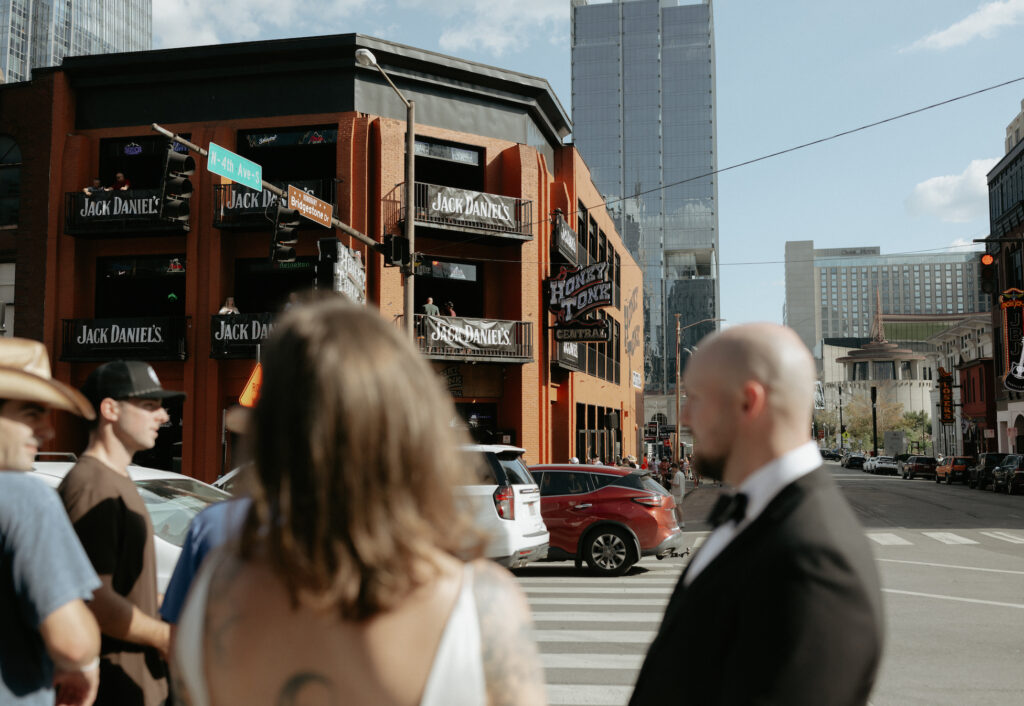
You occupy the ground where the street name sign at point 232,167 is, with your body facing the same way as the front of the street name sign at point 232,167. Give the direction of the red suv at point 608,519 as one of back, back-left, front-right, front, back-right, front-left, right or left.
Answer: front-left

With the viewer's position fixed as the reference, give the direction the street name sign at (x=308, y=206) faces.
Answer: facing the viewer and to the right of the viewer

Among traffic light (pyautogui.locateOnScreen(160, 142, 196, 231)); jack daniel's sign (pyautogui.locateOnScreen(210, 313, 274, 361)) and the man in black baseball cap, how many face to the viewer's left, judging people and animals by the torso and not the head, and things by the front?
0

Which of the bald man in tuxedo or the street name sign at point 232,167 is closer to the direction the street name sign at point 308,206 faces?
the bald man in tuxedo

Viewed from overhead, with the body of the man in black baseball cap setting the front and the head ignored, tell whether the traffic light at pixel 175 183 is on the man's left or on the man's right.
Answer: on the man's left

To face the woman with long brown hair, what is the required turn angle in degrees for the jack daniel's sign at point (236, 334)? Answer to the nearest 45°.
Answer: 0° — it already faces them

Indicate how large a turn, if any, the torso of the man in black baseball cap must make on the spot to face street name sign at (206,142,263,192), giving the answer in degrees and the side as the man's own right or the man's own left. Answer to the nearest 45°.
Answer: approximately 90° to the man's own left

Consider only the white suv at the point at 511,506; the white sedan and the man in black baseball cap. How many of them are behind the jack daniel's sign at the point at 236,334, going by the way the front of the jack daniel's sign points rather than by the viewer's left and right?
0

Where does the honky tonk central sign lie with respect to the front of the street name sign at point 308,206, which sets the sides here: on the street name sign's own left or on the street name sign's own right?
on the street name sign's own left

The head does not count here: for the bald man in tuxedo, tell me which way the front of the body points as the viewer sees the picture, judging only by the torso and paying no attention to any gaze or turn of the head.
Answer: to the viewer's left

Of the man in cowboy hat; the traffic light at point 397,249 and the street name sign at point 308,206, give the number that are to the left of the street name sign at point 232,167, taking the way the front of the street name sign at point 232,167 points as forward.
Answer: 2

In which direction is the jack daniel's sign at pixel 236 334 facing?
toward the camera

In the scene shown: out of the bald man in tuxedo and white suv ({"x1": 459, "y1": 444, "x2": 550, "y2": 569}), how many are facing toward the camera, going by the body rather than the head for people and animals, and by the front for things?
0

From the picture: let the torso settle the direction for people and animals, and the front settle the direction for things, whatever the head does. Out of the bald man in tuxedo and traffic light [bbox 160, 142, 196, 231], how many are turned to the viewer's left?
1

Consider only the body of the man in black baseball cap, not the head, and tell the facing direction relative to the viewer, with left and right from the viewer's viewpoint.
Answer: facing to the right of the viewer

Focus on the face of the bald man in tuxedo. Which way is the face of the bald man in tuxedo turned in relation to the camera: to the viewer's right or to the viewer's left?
to the viewer's left

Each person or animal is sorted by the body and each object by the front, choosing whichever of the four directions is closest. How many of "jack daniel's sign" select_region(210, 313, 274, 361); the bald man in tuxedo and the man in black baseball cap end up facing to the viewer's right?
1

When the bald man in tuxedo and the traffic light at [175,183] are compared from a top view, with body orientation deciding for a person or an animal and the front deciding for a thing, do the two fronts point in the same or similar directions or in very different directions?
very different directions

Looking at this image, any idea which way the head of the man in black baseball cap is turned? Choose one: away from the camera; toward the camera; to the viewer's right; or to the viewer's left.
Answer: to the viewer's right
